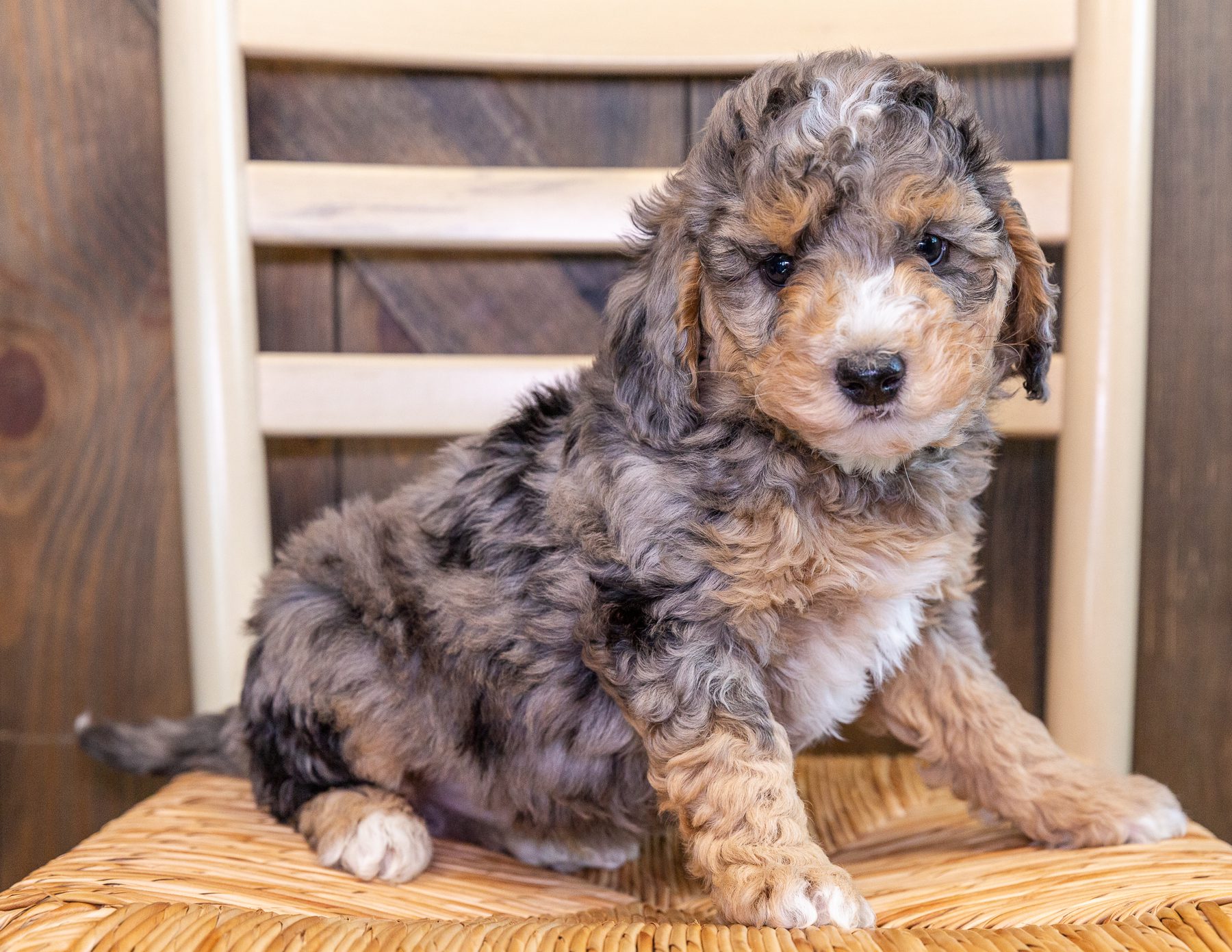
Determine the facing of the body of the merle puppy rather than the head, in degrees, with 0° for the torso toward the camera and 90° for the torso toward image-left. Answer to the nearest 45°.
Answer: approximately 315°

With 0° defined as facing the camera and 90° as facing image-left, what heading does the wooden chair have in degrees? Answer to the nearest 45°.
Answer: approximately 0°
